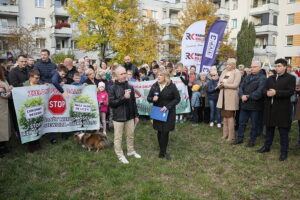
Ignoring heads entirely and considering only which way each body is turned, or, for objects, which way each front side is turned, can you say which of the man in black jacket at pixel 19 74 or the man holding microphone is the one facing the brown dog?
the man in black jacket

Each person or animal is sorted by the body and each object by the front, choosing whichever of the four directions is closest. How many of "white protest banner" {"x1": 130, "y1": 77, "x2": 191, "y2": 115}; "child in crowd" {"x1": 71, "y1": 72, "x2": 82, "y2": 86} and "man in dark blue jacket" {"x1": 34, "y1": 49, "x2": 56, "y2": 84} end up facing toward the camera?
3

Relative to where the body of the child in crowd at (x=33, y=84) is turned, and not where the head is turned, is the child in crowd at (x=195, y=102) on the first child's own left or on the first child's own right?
on the first child's own left

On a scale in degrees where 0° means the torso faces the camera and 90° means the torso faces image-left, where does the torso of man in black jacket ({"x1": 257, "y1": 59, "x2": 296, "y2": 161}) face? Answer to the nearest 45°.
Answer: approximately 45°

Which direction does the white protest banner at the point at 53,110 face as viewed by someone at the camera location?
facing the viewer

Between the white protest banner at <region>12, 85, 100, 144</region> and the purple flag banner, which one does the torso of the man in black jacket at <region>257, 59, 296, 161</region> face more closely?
the white protest banner

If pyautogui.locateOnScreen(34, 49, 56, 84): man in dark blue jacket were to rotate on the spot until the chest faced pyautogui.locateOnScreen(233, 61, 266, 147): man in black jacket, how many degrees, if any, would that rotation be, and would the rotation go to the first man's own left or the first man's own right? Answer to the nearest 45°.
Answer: approximately 45° to the first man's own left

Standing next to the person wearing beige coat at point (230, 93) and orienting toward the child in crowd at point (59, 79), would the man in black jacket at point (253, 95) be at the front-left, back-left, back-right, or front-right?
back-left

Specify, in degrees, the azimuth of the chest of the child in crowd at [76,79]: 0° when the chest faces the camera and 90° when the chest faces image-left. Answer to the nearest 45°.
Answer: approximately 0°

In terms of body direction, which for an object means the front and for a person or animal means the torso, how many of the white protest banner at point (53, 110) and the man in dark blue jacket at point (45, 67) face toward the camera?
2

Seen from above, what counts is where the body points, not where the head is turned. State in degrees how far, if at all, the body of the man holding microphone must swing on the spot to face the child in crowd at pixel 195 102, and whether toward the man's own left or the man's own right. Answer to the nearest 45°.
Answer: approximately 90° to the man's own left
